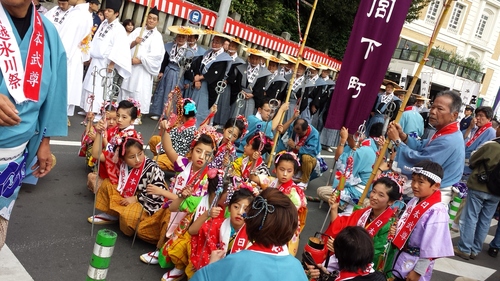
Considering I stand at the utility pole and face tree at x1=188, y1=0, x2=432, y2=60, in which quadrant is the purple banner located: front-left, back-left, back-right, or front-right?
back-right

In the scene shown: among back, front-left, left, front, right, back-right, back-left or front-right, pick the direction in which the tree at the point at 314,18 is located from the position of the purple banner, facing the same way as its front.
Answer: back

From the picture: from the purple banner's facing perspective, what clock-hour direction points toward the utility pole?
The utility pole is roughly at 5 o'clock from the purple banner.

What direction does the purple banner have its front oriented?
toward the camera
